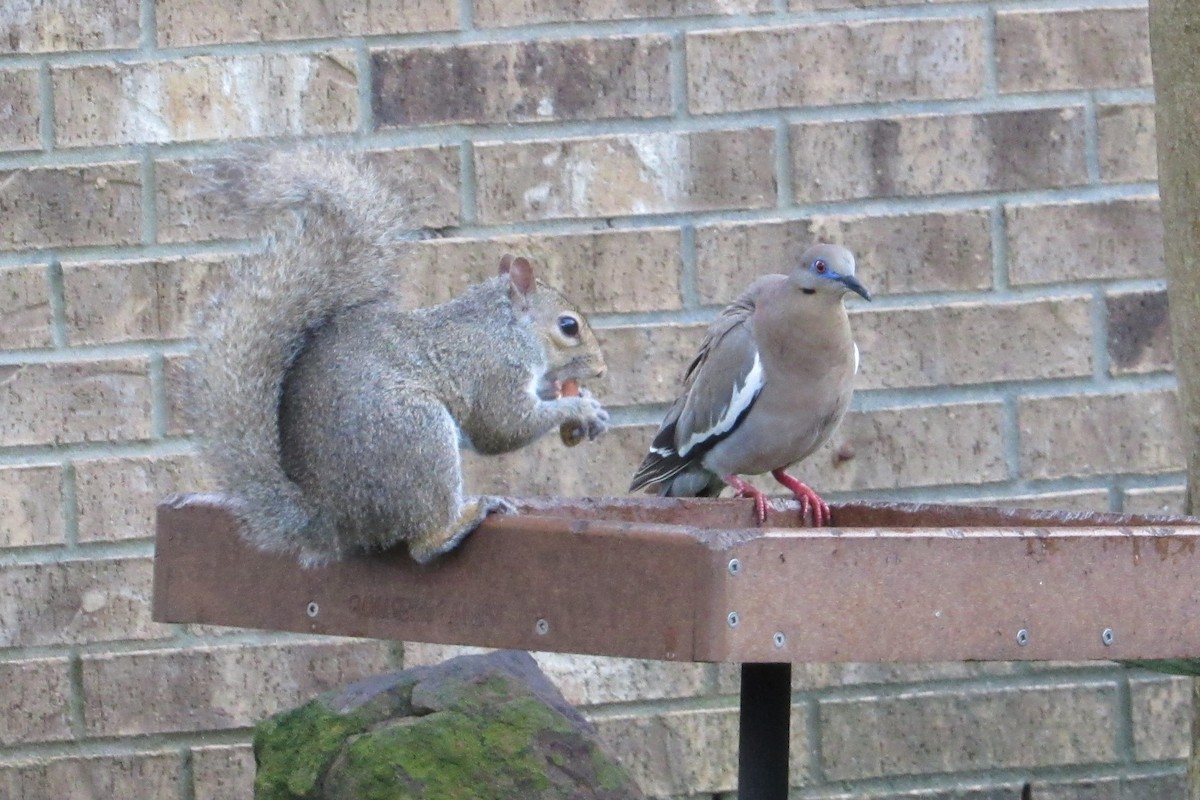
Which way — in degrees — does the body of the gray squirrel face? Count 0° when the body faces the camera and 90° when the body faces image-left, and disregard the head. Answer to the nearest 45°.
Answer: approximately 270°

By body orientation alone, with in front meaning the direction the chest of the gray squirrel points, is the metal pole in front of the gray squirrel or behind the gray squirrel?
in front

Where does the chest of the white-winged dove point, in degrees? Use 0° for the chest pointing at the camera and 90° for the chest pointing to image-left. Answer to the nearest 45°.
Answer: approximately 315°

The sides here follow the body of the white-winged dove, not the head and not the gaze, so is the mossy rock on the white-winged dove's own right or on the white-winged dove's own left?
on the white-winged dove's own right

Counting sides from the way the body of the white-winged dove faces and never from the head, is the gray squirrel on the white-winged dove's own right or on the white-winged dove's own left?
on the white-winged dove's own right

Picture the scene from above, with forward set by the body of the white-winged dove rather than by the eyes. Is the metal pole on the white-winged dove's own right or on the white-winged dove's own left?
on the white-winged dove's own right

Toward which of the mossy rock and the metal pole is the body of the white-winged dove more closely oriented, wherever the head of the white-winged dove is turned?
the metal pole

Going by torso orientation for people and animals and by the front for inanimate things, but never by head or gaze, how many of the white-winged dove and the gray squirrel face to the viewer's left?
0
